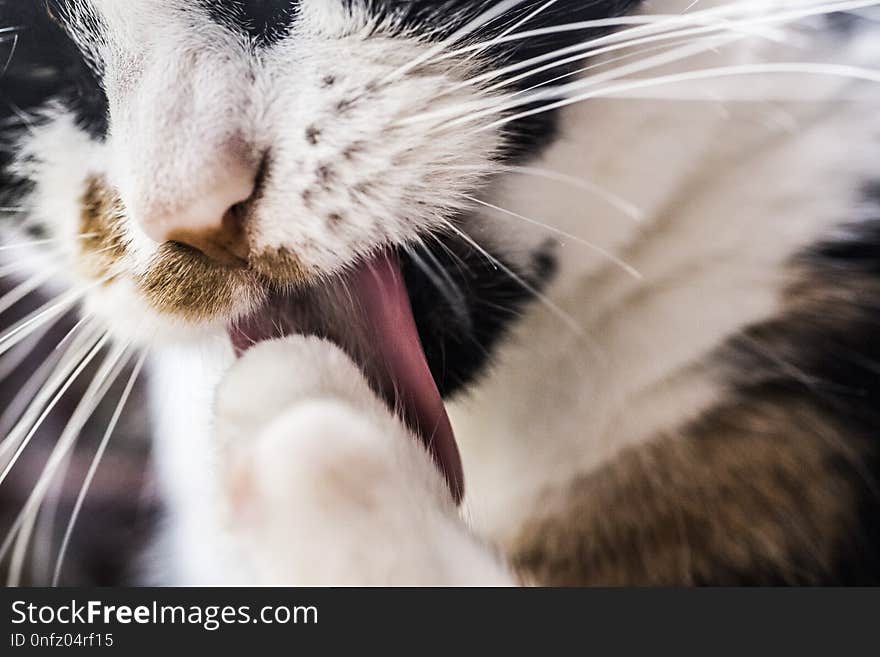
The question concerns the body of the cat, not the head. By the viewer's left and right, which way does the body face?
facing the viewer and to the left of the viewer
